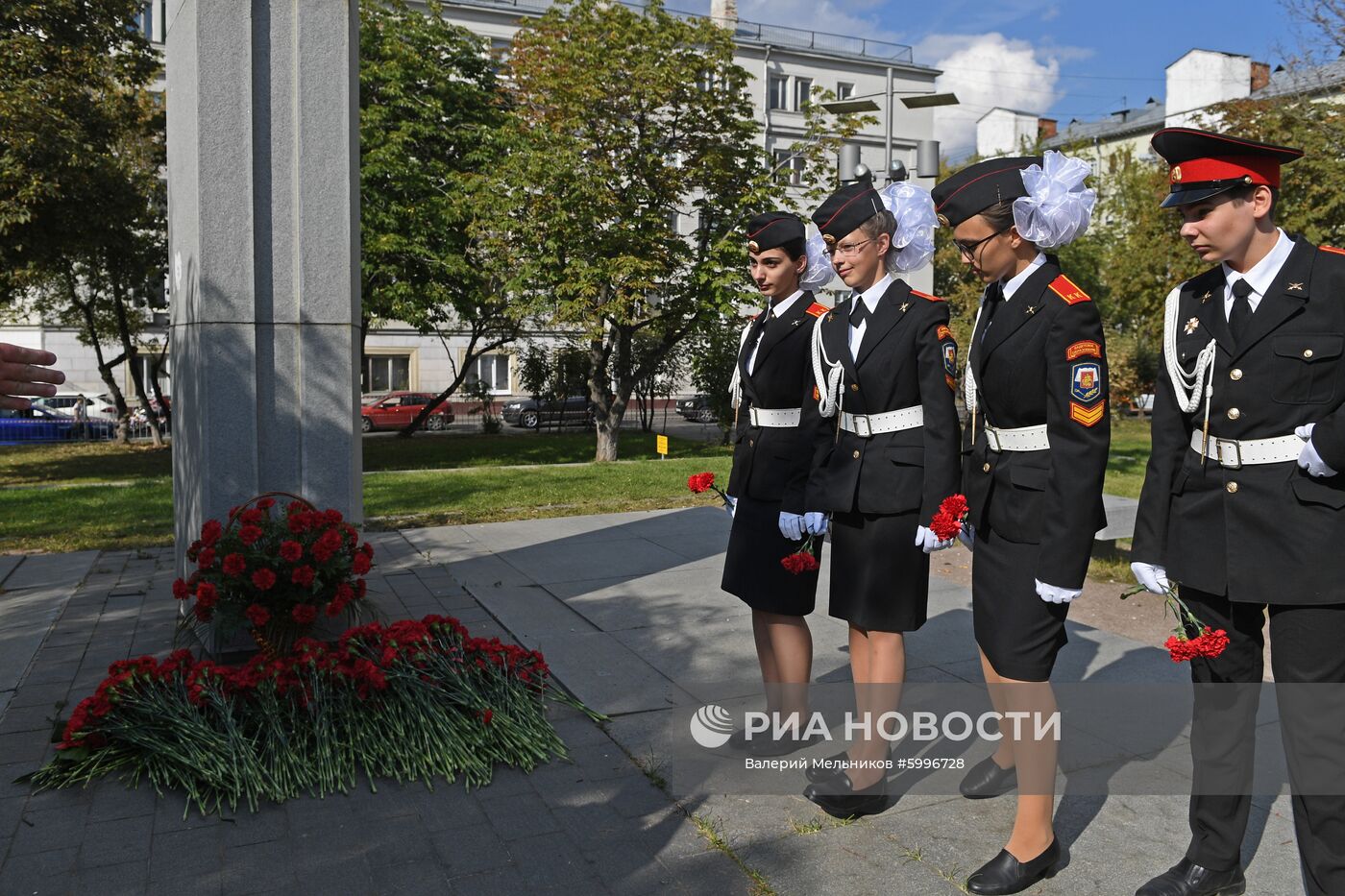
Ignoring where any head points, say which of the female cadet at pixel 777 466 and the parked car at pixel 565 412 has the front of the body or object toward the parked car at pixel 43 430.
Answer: the parked car at pixel 565 412

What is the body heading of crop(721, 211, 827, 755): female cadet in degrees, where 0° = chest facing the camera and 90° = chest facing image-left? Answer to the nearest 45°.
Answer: approximately 45°

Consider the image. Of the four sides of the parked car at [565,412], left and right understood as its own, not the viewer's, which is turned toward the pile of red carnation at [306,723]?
left

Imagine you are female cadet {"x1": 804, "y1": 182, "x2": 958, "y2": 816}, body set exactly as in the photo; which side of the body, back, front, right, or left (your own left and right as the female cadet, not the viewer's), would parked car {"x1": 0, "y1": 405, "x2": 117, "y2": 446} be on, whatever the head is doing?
right

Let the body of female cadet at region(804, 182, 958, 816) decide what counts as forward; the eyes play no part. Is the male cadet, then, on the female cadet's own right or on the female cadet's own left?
on the female cadet's own left

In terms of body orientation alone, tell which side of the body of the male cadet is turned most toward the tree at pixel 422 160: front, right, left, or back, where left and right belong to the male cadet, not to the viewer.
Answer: right

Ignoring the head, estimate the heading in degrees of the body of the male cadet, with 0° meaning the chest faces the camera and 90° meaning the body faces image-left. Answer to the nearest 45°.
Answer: approximately 45°

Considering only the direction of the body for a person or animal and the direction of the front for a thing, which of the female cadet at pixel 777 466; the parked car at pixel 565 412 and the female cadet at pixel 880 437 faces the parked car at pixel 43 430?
the parked car at pixel 565 412

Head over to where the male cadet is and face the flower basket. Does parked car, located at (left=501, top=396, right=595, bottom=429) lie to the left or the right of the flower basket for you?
right

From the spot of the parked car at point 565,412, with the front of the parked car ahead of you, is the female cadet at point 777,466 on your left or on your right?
on your left
